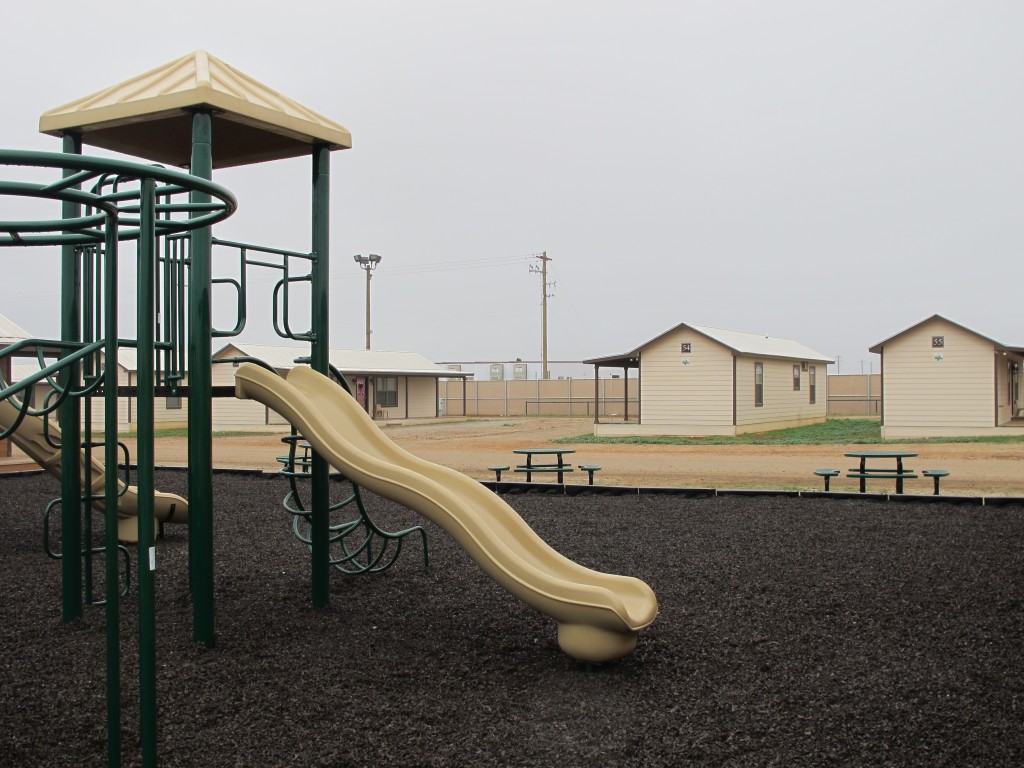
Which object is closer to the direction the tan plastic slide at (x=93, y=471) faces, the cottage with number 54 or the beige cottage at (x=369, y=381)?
the cottage with number 54

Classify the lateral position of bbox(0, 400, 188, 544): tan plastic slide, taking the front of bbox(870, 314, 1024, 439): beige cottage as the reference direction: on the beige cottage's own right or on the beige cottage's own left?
on the beige cottage's own right

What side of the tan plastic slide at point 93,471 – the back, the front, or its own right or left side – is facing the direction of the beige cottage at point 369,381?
left

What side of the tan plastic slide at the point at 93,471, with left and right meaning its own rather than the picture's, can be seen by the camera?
right

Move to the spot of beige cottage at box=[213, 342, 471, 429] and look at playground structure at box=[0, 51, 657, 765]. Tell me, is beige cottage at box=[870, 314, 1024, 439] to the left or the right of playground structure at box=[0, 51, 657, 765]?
left

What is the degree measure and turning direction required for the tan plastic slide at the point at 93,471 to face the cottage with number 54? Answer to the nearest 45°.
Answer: approximately 45° to its left
